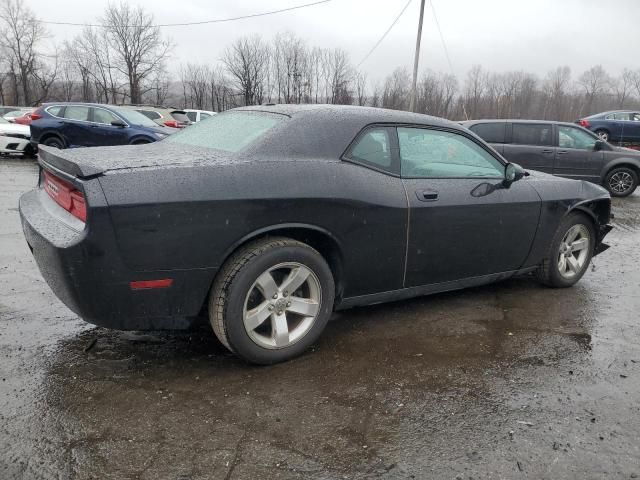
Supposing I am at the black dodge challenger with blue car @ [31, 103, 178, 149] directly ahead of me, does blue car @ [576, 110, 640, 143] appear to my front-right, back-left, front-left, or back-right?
front-right

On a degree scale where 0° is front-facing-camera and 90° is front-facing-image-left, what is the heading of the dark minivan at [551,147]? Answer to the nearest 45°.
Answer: approximately 270°

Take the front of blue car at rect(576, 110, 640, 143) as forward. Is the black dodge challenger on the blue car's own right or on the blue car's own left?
on the blue car's own right

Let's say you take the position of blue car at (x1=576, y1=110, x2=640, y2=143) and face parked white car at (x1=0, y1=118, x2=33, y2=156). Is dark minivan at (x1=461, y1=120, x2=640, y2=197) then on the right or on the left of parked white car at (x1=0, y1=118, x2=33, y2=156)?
left

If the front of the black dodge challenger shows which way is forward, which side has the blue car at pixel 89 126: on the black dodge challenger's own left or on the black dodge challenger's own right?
on the black dodge challenger's own left

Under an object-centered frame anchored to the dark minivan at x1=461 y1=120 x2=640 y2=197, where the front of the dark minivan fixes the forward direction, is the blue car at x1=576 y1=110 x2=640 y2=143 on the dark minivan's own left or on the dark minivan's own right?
on the dark minivan's own left

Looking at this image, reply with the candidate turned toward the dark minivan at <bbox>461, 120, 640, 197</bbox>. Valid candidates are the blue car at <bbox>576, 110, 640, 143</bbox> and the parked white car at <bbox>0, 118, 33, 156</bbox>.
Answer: the parked white car

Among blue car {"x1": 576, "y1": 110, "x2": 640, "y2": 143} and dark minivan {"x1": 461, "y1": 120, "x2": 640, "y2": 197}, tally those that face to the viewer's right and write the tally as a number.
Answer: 2

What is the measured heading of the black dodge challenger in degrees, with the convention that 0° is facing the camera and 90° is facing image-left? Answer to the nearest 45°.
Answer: approximately 225°

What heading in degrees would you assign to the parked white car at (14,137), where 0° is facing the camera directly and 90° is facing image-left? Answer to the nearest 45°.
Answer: approximately 315°

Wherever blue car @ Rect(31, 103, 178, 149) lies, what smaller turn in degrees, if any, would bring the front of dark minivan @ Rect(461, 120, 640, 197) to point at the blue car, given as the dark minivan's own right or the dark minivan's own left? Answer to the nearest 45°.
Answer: approximately 180°

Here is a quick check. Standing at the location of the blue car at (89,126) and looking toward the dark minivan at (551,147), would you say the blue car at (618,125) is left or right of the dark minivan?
left

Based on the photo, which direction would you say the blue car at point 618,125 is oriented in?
to the viewer's right
